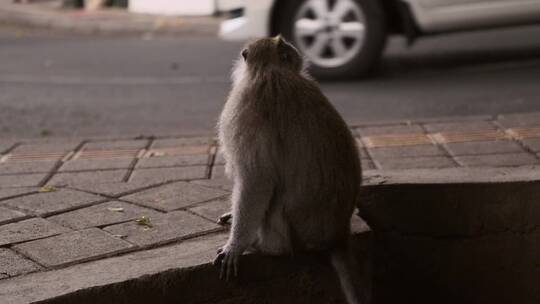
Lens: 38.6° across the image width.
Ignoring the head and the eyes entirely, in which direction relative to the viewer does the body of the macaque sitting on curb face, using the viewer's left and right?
facing away from the viewer and to the left of the viewer

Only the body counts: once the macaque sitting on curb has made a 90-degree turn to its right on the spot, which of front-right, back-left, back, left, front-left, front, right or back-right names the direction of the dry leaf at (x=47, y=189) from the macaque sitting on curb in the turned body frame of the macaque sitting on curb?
left

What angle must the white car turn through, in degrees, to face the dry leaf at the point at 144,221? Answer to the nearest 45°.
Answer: approximately 45° to its left

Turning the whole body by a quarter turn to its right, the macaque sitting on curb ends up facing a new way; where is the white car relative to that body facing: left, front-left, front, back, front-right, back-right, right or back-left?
front-left

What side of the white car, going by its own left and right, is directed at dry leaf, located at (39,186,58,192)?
front

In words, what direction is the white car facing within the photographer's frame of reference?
facing the viewer and to the left of the viewer
